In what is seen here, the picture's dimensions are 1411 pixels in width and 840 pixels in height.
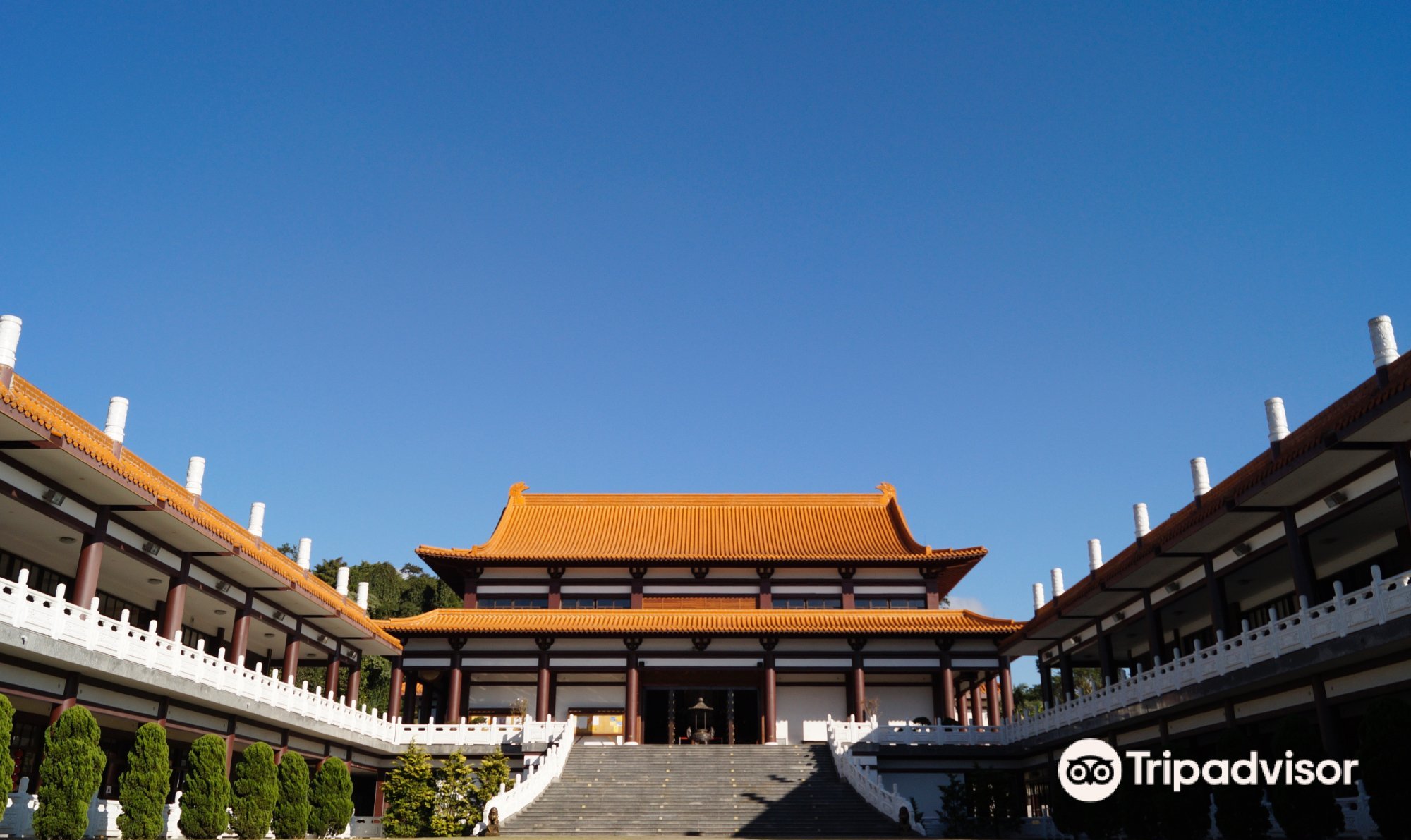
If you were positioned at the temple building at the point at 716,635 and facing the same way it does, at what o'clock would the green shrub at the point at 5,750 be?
The green shrub is roughly at 1 o'clock from the temple building.

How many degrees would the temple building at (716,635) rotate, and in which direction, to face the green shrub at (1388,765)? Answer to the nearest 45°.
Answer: approximately 45° to its left

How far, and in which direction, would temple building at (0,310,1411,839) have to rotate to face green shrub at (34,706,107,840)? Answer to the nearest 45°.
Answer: approximately 45° to its right

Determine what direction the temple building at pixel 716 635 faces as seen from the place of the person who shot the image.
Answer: facing the viewer

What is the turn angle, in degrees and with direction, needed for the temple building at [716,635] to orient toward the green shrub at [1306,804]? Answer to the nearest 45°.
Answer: approximately 45° to its left
